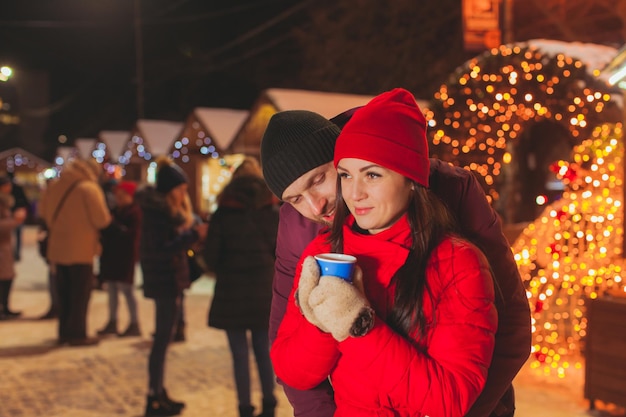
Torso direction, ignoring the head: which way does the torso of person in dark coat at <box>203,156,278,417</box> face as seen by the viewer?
away from the camera

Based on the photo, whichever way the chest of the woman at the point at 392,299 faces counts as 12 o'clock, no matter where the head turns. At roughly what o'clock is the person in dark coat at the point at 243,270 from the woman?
The person in dark coat is roughly at 4 o'clock from the woman.

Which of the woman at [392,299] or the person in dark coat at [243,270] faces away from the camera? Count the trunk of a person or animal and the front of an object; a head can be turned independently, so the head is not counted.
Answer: the person in dark coat

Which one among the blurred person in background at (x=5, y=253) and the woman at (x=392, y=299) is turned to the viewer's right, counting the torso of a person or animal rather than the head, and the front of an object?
the blurred person in background

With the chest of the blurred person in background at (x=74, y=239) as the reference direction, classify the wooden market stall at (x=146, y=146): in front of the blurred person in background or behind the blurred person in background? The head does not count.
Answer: in front

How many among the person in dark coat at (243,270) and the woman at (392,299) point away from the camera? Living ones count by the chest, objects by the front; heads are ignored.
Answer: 1

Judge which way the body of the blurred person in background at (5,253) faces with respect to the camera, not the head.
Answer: to the viewer's right
